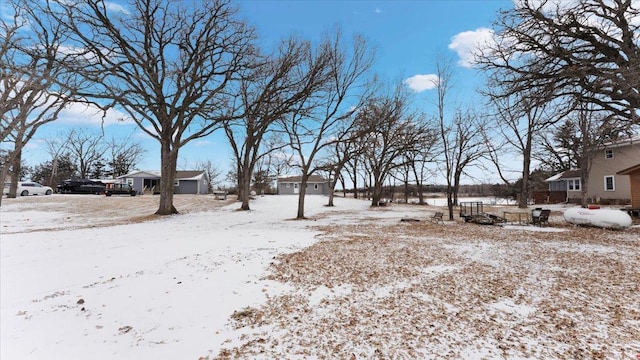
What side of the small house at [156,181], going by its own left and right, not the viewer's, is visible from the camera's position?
front

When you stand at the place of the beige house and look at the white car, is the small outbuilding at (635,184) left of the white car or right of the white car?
left

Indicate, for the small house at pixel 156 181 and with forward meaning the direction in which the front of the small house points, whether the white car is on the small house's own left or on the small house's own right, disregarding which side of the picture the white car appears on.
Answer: on the small house's own right

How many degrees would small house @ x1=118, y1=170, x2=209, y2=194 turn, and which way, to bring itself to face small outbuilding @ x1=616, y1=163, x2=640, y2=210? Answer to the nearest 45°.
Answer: approximately 45° to its left

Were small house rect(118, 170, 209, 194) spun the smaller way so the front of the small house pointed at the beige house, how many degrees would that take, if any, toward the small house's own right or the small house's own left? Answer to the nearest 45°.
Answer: approximately 45° to the small house's own left
